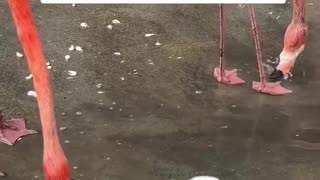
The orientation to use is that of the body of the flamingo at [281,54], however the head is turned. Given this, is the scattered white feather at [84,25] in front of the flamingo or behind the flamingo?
behind

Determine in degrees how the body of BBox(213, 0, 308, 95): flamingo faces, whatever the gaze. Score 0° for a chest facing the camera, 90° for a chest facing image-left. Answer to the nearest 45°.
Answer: approximately 270°

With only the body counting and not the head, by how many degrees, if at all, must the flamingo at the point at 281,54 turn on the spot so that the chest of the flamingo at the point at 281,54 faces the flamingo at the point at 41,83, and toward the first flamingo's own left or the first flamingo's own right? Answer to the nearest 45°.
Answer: approximately 135° to the first flamingo's own right

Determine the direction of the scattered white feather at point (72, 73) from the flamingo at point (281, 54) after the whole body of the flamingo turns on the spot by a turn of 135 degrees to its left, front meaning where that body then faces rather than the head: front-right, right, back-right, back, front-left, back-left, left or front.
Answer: front-left
